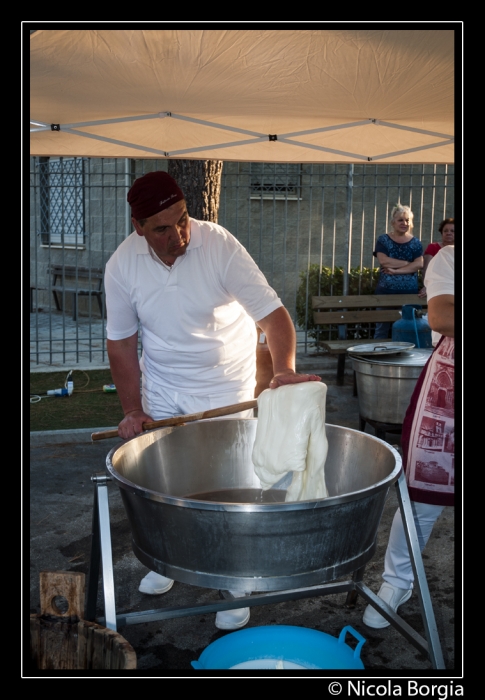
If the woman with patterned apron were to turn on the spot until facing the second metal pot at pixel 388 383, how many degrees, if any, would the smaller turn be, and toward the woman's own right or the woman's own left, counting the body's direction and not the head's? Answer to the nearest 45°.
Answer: approximately 135° to the woman's own right

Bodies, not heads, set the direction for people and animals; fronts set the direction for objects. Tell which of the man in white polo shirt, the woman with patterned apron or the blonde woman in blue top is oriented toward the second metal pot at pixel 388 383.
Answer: the blonde woman in blue top

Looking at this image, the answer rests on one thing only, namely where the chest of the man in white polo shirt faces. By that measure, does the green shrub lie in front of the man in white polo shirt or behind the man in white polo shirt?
behind

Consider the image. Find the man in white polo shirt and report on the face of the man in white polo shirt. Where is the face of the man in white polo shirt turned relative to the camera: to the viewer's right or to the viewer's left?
to the viewer's right

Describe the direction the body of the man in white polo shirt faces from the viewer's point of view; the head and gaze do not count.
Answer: toward the camera

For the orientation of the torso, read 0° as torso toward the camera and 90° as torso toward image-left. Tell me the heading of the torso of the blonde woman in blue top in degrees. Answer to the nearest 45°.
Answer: approximately 0°

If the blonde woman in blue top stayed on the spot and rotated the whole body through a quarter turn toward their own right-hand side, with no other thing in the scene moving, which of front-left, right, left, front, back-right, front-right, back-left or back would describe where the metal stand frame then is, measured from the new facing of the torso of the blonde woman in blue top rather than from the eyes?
left

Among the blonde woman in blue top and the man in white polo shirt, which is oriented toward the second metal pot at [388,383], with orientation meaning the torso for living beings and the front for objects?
the blonde woman in blue top

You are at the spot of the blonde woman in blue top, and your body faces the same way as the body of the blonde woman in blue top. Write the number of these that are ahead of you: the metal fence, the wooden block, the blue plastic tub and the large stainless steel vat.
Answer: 3

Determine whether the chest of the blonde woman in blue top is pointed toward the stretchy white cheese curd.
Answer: yes

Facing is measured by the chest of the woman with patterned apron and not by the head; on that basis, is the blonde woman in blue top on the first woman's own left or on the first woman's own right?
on the first woman's own right

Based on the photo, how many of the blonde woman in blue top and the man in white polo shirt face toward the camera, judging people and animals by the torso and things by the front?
2

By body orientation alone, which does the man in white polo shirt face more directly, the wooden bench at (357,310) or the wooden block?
the wooden block

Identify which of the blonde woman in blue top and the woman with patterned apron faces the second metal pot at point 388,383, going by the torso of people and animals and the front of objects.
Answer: the blonde woman in blue top

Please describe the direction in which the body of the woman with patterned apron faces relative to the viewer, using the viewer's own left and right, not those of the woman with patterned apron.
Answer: facing the viewer and to the left of the viewer
